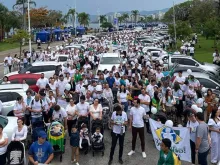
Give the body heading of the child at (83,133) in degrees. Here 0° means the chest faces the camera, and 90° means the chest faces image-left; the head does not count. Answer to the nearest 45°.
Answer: approximately 0°

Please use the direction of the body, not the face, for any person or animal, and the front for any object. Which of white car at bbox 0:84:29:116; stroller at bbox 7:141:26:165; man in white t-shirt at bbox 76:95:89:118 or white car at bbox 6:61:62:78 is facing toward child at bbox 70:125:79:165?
the man in white t-shirt

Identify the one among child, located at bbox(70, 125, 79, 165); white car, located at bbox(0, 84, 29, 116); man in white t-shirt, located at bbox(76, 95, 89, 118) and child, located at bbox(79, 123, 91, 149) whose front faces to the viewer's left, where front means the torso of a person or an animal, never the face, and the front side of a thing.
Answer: the white car

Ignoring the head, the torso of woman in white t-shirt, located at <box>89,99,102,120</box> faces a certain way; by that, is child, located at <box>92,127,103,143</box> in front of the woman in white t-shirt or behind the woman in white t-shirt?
in front

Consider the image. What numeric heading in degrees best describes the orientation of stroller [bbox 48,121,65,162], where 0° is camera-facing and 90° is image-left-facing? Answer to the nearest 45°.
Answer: approximately 0°

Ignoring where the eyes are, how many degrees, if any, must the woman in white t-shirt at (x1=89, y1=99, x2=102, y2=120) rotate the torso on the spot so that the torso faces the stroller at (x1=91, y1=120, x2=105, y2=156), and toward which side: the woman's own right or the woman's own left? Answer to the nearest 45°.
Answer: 0° — they already face it

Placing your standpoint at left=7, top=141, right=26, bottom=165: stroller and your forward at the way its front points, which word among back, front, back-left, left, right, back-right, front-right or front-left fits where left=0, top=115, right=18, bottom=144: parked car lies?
back

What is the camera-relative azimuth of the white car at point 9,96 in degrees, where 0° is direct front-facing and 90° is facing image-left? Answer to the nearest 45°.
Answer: approximately 90°
